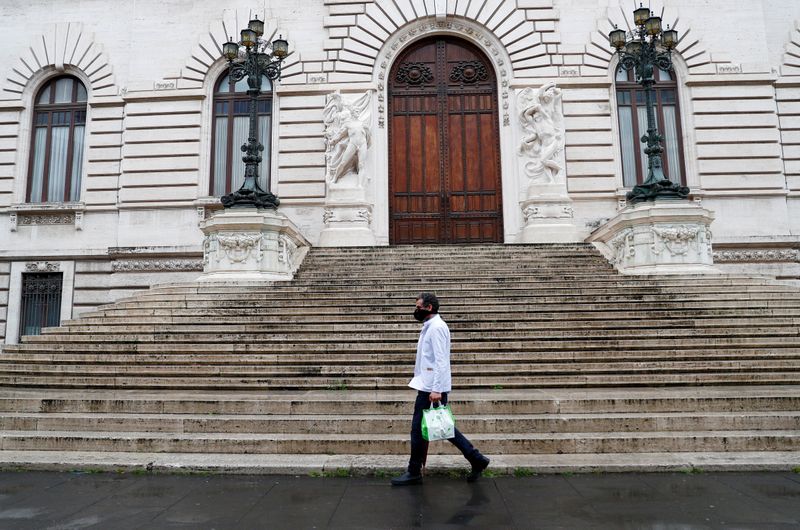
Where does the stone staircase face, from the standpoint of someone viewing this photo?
facing the viewer

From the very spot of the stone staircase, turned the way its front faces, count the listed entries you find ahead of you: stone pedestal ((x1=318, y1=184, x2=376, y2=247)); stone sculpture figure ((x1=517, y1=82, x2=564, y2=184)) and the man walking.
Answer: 1

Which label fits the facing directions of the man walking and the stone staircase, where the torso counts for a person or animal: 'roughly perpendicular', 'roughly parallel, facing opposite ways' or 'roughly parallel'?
roughly perpendicular

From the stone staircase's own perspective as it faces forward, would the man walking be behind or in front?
in front

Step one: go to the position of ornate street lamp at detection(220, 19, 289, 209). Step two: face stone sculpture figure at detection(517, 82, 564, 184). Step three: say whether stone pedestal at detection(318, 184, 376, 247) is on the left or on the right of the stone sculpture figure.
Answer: left

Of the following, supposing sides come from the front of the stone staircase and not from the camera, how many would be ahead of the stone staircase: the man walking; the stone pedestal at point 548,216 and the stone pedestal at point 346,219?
1

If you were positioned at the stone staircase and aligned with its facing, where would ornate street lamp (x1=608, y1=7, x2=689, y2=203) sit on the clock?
The ornate street lamp is roughly at 8 o'clock from the stone staircase.

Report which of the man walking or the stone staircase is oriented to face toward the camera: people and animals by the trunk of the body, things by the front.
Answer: the stone staircase

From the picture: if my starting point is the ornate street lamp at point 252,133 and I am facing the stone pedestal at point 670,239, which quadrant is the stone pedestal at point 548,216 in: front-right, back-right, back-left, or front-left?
front-left

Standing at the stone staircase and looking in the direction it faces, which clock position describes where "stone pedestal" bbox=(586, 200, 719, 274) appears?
The stone pedestal is roughly at 8 o'clock from the stone staircase.

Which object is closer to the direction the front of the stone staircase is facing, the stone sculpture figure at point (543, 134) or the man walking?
the man walking

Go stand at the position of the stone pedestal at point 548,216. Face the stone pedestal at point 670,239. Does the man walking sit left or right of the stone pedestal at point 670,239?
right
